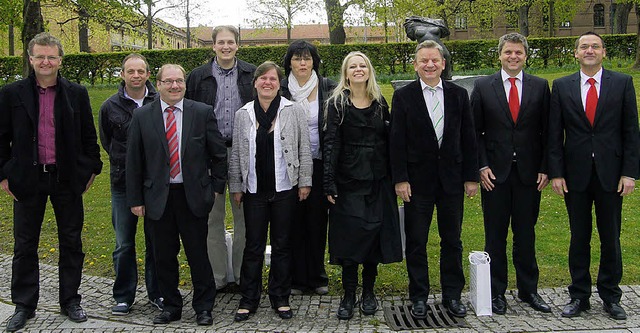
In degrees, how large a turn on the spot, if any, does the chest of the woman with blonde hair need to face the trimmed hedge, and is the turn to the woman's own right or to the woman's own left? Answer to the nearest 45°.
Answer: approximately 180°

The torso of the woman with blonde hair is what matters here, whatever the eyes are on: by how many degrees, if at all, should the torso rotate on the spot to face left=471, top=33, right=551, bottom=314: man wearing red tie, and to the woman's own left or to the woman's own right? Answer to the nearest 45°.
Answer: approximately 90° to the woman's own left

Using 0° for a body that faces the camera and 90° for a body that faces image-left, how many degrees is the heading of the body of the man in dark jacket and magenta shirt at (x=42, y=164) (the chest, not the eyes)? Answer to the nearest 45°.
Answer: approximately 0°

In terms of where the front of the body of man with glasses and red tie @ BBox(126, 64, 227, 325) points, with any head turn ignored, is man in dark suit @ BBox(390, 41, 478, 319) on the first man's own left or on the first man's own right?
on the first man's own left

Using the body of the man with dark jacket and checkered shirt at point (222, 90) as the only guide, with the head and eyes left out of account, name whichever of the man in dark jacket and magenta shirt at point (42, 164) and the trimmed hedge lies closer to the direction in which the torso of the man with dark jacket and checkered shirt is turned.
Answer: the man in dark jacket and magenta shirt

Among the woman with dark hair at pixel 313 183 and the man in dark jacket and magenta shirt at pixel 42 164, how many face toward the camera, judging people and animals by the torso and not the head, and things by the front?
2

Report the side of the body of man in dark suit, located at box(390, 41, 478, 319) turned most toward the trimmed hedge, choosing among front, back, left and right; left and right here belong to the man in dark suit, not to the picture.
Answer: back

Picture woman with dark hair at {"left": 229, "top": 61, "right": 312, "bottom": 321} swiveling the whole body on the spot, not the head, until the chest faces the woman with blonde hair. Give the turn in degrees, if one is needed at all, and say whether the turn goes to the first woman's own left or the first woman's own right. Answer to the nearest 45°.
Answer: approximately 90° to the first woman's own left

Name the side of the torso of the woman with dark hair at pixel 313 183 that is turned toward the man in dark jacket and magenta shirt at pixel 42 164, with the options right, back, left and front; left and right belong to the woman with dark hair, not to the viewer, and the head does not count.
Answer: right

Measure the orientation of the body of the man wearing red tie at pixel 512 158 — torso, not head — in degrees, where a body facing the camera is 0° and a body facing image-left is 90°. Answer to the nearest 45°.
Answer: approximately 0°

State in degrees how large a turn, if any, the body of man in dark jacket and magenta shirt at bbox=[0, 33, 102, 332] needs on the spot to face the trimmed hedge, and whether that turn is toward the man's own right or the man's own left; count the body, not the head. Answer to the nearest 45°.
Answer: approximately 135° to the man's own left
